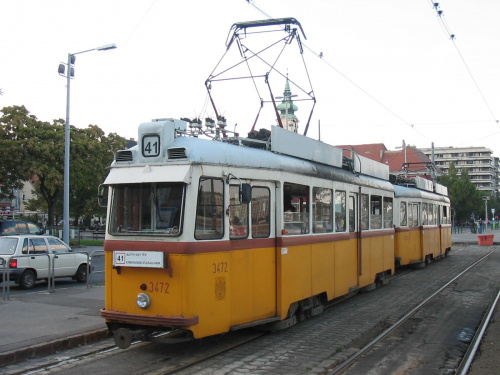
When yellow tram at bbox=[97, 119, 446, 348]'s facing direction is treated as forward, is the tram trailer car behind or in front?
behind

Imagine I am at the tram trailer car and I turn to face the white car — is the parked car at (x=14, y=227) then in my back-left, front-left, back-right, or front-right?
front-right

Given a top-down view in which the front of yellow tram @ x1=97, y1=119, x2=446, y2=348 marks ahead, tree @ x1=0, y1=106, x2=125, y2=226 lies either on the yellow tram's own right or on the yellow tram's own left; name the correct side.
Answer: on the yellow tram's own right

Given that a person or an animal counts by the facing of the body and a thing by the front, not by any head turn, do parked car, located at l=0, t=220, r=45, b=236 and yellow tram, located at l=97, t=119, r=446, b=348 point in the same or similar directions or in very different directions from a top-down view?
very different directions

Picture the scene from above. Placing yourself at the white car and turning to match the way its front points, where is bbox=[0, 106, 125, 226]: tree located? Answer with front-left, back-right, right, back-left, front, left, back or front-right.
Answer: front-left

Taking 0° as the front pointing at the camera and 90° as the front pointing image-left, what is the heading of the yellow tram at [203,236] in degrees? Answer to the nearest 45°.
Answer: approximately 45°

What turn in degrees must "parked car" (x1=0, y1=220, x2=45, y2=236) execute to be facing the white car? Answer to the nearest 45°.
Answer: approximately 90° to its right

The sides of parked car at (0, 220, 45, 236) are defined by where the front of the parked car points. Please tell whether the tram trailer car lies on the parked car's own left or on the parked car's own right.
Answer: on the parked car's own right

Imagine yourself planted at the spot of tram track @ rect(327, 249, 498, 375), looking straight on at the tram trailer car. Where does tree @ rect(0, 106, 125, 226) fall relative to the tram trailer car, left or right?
left

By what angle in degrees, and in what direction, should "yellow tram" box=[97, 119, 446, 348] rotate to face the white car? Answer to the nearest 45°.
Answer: approximately 90° to its right

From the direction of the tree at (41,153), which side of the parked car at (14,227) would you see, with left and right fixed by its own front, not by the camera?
left

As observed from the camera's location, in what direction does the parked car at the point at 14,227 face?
facing to the right of the viewer

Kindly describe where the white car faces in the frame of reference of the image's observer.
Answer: facing away from the viewer and to the right of the viewer
